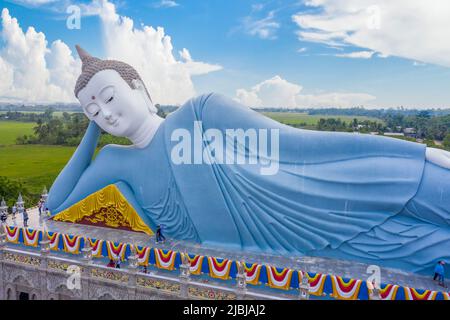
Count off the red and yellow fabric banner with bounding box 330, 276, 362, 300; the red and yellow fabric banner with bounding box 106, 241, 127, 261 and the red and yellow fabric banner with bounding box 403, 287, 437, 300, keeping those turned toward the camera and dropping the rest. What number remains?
3

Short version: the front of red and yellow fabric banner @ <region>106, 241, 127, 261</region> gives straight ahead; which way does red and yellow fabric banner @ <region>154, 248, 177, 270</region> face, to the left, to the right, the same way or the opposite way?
the same way

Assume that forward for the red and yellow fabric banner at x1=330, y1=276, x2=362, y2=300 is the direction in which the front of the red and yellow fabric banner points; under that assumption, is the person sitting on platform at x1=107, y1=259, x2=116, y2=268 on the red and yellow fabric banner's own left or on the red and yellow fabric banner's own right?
on the red and yellow fabric banner's own right

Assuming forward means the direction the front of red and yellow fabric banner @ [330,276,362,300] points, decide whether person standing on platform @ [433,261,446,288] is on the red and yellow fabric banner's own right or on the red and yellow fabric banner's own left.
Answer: on the red and yellow fabric banner's own left

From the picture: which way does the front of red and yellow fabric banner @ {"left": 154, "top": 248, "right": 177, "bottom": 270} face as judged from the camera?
facing the viewer

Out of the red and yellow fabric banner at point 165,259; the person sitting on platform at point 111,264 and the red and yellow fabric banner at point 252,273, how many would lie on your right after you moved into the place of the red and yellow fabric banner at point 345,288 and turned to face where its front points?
3

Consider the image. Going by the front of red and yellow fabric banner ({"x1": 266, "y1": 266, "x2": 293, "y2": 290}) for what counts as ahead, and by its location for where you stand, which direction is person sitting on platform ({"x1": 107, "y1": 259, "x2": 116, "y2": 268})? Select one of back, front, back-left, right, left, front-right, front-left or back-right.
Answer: right

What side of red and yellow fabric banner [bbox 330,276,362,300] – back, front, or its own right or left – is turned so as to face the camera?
front

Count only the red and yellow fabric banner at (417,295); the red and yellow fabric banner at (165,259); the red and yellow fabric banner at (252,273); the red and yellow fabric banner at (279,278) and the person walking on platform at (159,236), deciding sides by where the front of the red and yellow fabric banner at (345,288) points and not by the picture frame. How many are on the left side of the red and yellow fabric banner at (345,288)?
1

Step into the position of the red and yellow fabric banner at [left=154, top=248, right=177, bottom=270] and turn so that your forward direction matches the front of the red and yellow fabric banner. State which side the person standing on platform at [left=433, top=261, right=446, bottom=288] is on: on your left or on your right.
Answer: on your left

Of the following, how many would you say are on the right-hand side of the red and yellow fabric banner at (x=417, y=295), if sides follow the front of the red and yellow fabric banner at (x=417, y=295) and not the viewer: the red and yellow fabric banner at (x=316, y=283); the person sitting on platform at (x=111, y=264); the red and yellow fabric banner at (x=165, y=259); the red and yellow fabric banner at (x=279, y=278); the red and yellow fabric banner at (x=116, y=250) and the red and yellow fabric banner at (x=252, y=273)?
6

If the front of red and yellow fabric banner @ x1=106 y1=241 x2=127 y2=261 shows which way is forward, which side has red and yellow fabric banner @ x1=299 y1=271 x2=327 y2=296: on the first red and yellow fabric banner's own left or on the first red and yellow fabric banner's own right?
on the first red and yellow fabric banner's own left

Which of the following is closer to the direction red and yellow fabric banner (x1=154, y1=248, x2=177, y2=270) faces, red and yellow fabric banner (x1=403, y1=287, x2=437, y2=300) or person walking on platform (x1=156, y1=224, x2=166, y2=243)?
the red and yellow fabric banner

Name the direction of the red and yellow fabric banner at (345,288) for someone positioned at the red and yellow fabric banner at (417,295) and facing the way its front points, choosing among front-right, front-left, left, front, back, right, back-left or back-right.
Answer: right

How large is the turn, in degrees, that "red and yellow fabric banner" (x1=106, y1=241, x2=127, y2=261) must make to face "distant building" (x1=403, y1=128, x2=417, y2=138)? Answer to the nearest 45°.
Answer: approximately 135° to its left
